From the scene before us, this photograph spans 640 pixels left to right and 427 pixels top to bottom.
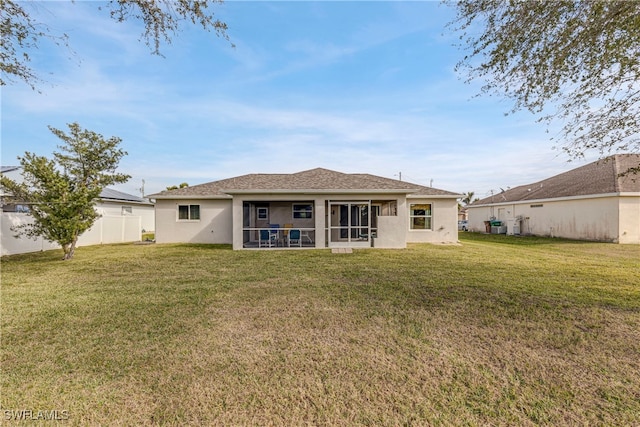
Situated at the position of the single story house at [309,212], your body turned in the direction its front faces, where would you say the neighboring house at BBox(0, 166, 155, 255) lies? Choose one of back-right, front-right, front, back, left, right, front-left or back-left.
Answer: left

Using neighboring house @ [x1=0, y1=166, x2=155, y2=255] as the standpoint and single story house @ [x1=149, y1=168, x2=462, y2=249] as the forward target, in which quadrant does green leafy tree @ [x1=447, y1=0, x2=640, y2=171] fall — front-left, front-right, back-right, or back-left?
front-right

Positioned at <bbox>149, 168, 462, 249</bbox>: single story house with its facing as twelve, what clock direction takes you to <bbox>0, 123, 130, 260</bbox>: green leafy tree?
The green leafy tree is roughly at 8 o'clock from the single story house.

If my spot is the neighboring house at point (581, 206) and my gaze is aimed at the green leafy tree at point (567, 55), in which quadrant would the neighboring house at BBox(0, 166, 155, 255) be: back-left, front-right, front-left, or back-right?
front-right

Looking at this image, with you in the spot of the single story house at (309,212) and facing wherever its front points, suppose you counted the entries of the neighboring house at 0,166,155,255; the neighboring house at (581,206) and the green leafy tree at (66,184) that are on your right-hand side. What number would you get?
1

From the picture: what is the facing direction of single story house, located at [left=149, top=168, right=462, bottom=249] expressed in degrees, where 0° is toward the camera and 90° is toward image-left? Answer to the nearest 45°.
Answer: approximately 180°

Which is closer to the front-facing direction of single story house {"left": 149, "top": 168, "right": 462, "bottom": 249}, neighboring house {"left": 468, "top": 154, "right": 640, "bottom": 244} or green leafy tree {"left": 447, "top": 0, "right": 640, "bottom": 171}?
the neighboring house

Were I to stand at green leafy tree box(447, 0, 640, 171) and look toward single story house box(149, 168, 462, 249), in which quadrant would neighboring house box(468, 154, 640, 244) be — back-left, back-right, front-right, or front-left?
front-right

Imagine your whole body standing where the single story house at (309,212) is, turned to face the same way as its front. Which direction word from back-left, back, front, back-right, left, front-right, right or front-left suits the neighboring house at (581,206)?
right

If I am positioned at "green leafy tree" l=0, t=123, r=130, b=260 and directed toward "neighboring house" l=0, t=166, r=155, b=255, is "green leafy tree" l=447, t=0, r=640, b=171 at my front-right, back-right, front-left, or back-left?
back-right

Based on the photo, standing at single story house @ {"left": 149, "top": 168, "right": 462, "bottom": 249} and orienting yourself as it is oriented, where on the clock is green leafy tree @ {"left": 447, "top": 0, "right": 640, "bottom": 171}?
The green leafy tree is roughly at 5 o'clock from the single story house.
